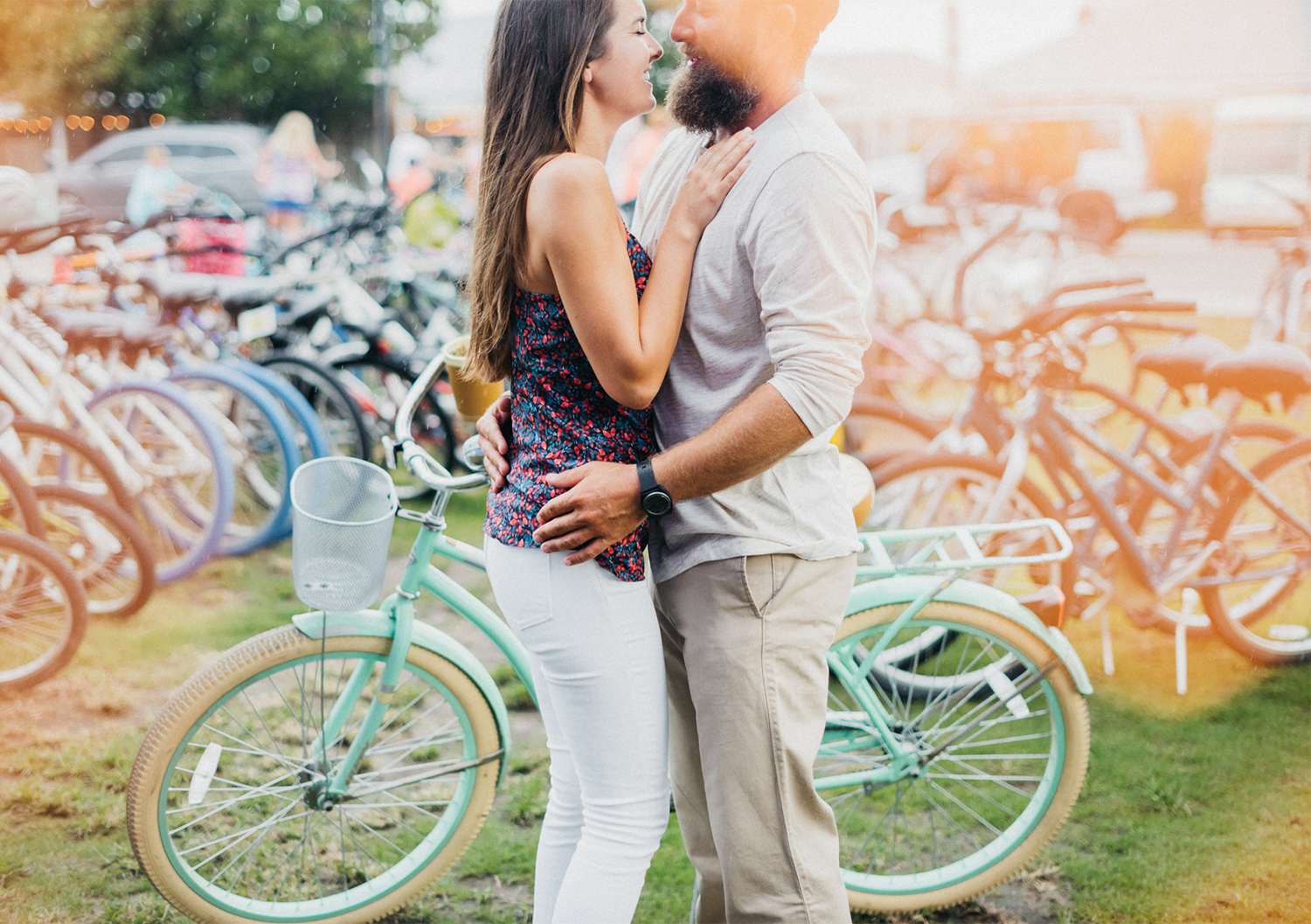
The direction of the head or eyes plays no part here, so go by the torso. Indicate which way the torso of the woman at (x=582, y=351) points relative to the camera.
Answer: to the viewer's right

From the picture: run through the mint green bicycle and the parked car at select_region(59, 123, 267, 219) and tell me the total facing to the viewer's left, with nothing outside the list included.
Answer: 2

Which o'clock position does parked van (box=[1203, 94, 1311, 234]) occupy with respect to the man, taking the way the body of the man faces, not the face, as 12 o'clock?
The parked van is roughly at 4 o'clock from the man.

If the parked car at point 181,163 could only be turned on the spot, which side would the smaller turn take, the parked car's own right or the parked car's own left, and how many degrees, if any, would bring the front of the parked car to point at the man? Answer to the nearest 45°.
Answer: approximately 90° to the parked car's own left

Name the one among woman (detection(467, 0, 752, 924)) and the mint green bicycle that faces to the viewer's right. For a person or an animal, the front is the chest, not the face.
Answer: the woman

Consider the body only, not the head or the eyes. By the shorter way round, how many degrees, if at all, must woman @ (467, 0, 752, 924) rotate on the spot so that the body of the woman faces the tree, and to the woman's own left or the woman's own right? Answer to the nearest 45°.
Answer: approximately 90° to the woman's own left

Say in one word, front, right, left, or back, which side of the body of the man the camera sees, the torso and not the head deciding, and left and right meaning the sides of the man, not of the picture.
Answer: left

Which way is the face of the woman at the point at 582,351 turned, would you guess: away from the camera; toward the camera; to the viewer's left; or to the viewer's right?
to the viewer's right

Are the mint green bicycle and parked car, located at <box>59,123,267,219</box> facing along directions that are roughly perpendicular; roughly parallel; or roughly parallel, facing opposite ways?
roughly parallel

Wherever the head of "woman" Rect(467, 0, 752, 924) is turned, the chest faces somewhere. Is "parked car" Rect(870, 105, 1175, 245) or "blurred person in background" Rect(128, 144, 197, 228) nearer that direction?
the parked car
